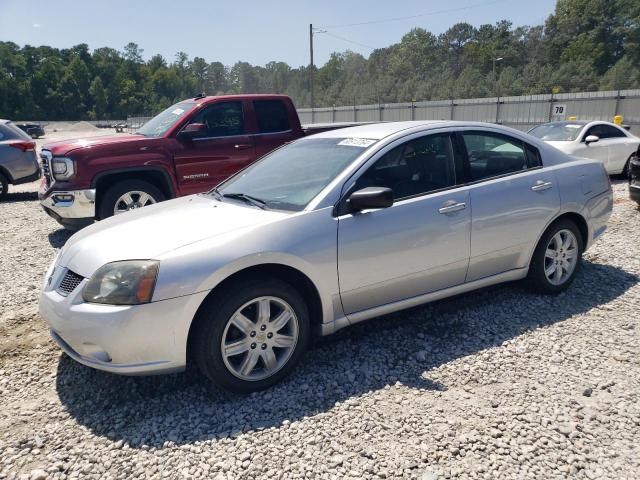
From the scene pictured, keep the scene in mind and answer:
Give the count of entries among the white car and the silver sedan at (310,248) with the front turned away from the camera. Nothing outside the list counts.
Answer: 0

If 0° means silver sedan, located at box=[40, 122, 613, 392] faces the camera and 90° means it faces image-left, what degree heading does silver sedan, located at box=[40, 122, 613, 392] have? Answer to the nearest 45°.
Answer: approximately 45°

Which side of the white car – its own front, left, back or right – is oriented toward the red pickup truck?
front

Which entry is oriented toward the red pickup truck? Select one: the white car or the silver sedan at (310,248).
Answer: the white car

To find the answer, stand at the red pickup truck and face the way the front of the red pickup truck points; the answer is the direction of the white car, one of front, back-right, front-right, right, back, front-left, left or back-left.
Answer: back-left

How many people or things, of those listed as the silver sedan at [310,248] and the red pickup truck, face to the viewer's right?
0

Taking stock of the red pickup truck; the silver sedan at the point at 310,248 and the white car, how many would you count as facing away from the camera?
0

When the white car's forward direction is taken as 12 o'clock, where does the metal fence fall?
The metal fence is roughly at 4 o'clock from the white car.

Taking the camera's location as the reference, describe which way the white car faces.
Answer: facing the viewer and to the left of the viewer

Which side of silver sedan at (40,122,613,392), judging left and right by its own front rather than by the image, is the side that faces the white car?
back

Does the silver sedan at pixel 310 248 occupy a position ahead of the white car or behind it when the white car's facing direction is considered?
ahead
